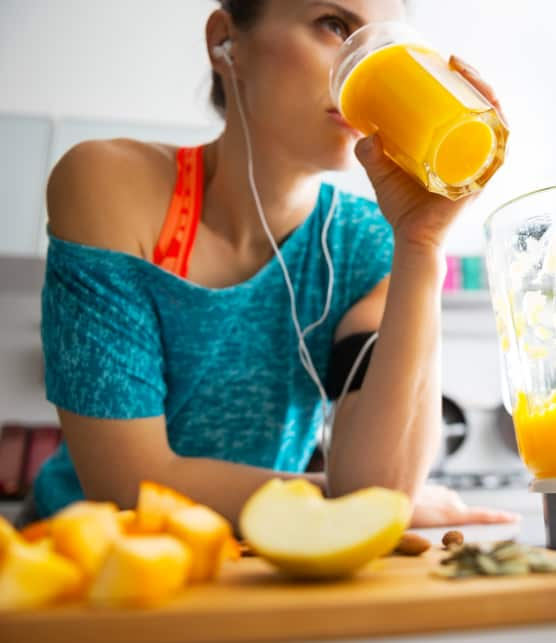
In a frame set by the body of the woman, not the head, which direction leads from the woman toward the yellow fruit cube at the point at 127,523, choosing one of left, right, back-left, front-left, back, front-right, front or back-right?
front-right

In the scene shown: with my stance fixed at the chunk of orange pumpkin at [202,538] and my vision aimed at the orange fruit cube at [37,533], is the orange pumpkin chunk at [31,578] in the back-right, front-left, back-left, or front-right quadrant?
front-left

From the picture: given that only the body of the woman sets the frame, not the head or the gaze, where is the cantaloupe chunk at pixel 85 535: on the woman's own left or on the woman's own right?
on the woman's own right

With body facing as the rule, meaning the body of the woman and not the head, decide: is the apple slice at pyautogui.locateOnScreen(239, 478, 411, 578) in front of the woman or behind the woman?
in front

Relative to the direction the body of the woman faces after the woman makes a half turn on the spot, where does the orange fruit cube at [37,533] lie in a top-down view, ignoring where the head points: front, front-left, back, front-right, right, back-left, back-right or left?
back-left

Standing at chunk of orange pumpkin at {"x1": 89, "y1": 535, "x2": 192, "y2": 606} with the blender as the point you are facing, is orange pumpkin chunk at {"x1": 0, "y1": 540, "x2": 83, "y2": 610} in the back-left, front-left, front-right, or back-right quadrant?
back-left

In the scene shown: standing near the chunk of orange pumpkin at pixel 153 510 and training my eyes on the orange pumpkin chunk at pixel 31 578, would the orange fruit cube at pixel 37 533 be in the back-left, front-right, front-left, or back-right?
front-right

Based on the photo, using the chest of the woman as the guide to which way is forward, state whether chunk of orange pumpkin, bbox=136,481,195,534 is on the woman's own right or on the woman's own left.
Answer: on the woman's own right

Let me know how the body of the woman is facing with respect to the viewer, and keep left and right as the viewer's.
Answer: facing the viewer and to the right of the viewer

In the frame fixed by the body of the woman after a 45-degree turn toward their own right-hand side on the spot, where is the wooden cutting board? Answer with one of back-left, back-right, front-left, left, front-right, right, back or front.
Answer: front

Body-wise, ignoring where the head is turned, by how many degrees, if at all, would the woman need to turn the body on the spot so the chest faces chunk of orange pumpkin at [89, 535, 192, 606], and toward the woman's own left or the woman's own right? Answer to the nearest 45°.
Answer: approximately 45° to the woman's own right
